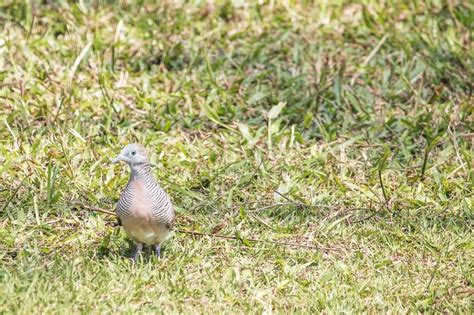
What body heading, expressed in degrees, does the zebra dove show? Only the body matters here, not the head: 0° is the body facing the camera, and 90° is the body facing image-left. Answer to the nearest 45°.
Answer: approximately 0°
